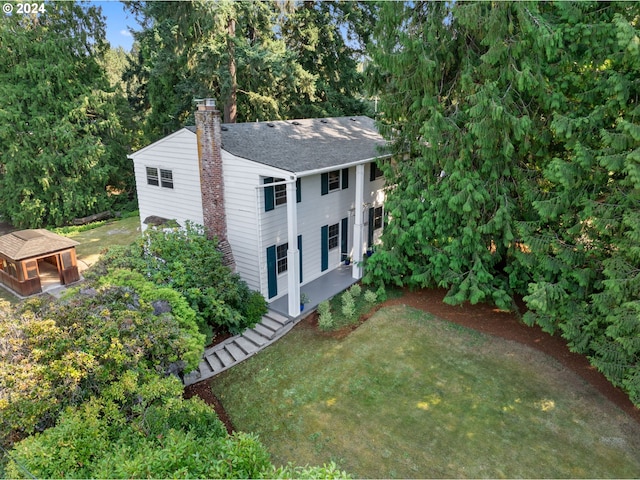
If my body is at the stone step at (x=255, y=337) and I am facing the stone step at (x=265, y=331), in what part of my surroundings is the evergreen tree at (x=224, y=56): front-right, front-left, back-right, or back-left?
front-left

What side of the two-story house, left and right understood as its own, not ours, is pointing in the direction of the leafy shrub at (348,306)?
front

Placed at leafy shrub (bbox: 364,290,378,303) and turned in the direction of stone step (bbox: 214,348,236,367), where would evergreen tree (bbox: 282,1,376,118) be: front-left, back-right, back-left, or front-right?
back-right

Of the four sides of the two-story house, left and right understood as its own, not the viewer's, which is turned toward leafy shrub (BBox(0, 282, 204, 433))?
right

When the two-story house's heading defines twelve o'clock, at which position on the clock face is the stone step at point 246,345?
The stone step is roughly at 2 o'clock from the two-story house.

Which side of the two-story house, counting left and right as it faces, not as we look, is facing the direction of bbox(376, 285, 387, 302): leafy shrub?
front

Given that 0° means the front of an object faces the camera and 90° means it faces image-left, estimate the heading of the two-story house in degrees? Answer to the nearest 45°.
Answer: approximately 315°

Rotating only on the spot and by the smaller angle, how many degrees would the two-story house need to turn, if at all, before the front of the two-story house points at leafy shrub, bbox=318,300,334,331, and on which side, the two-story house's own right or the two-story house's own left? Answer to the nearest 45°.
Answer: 0° — it already faces it

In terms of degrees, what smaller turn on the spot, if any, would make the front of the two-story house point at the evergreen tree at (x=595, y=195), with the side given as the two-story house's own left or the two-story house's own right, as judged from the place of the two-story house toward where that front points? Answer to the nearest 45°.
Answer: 0° — it already faces it

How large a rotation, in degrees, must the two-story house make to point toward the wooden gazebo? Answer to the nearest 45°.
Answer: approximately 135° to its right

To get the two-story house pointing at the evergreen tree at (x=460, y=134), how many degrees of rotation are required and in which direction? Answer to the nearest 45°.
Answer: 0° — it already faces it

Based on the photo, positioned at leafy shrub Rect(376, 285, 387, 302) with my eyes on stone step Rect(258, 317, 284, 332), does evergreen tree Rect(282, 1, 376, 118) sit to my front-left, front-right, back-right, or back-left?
back-right
